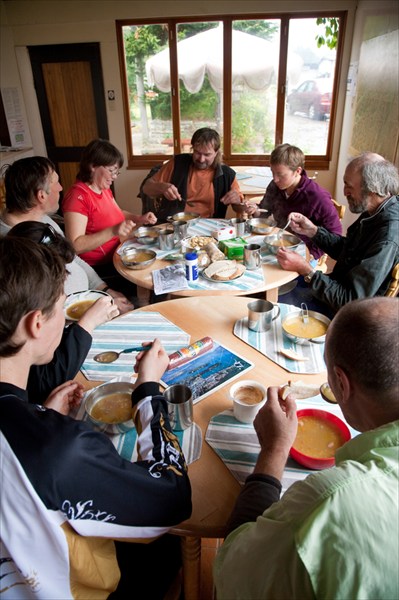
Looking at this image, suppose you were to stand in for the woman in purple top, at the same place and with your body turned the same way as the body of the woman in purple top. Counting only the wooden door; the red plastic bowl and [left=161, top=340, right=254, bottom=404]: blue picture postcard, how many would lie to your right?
1

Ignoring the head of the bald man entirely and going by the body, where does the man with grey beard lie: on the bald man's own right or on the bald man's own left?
on the bald man's own right

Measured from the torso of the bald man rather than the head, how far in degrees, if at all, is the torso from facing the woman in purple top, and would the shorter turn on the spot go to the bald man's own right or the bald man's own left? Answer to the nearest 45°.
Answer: approximately 45° to the bald man's own right

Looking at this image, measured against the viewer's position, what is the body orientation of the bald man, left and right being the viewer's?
facing away from the viewer and to the left of the viewer

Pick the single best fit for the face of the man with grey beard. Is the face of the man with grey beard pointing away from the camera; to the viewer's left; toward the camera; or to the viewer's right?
to the viewer's left

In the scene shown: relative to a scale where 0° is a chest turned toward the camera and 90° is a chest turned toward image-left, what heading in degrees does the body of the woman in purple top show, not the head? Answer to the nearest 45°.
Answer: approximately 45°

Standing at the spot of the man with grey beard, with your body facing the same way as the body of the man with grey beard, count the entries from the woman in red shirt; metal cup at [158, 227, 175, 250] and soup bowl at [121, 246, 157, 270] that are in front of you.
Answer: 3

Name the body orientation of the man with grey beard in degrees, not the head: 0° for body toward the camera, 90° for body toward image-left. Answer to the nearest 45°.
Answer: approximately 90°

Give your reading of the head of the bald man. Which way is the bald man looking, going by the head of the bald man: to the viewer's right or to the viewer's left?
to the viewer's left

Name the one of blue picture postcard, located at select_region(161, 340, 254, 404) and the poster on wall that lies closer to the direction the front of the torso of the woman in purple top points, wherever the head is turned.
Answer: the blue picture postcard
